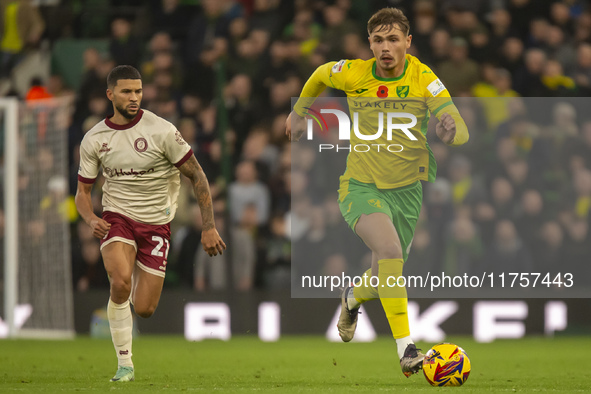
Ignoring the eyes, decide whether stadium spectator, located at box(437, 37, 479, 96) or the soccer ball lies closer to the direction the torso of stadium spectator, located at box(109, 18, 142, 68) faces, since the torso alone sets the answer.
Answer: the soccer ball

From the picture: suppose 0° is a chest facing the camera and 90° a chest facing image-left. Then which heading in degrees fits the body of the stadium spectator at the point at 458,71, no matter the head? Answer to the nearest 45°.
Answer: approximately 0°

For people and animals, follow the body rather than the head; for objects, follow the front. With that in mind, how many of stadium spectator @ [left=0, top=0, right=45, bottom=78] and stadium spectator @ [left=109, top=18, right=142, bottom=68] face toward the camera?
2

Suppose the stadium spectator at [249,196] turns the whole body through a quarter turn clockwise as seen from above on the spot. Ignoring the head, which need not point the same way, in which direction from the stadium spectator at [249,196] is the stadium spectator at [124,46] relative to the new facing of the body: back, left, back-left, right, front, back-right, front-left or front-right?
front-right

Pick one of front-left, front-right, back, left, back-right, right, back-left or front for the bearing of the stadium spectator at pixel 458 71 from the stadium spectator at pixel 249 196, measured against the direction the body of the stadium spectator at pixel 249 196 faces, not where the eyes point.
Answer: left

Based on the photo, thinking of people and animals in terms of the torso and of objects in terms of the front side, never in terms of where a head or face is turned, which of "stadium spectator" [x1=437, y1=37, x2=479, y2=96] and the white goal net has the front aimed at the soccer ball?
the stadium spectator

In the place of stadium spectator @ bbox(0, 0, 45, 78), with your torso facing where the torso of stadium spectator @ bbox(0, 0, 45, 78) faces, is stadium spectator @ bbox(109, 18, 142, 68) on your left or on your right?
on your left
